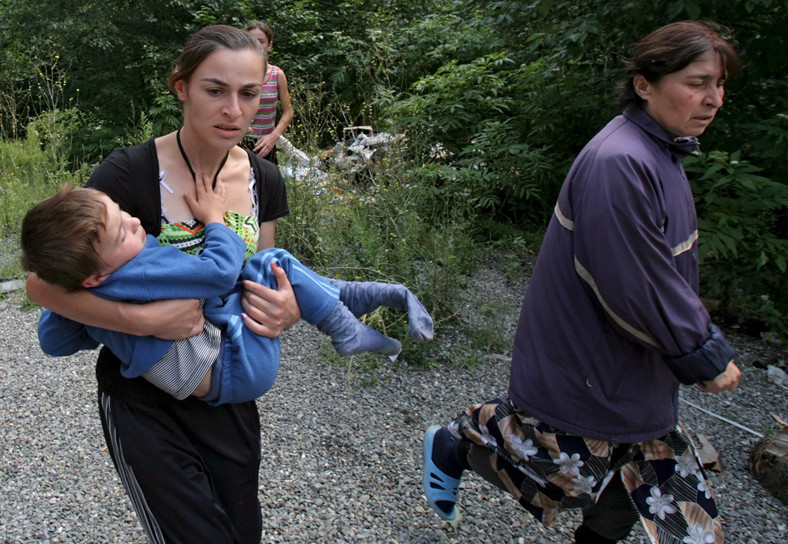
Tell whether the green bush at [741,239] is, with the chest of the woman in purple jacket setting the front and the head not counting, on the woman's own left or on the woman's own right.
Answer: on the woman's own left

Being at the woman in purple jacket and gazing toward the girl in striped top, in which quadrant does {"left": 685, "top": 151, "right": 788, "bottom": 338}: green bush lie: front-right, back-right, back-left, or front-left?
front-right

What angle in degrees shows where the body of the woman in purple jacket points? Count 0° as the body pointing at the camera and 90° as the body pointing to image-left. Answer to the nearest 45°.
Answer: approximately 270°

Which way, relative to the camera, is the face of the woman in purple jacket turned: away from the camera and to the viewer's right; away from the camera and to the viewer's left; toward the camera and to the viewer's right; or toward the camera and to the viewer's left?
toward the camera and to the viewer's right

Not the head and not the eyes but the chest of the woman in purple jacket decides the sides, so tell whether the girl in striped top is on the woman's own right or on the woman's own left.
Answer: on the woman's own left

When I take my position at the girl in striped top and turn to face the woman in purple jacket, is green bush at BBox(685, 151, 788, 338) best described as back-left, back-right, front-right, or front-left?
front-left
